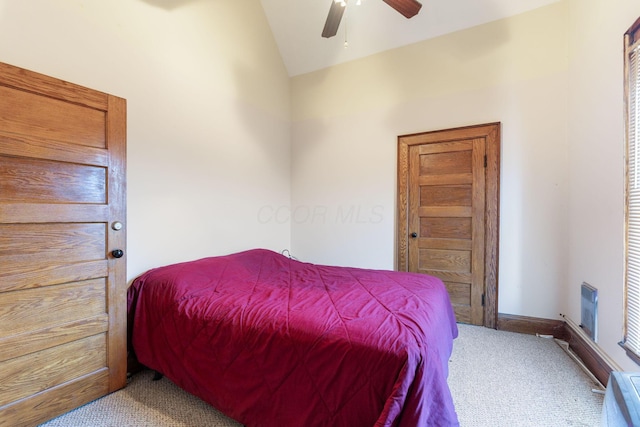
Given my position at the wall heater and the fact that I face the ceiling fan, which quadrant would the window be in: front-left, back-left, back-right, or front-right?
front-left

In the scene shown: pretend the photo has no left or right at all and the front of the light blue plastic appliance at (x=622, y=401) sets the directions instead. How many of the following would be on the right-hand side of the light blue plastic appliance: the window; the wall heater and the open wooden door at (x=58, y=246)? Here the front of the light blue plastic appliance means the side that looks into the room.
2

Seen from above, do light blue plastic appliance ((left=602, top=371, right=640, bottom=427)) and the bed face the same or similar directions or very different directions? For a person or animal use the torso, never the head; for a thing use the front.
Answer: very different directions

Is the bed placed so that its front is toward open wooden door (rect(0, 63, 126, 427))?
no

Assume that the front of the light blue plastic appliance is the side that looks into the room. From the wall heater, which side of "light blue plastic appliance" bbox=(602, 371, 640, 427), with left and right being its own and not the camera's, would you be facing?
right

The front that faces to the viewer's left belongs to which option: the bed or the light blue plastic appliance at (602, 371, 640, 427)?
the light blue plastic appliance

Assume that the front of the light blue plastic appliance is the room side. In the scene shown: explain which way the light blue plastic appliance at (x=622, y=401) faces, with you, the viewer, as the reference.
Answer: facing to the left of the viewer

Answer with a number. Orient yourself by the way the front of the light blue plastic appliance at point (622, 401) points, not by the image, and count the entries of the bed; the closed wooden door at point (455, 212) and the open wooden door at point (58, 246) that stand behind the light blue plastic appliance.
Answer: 0

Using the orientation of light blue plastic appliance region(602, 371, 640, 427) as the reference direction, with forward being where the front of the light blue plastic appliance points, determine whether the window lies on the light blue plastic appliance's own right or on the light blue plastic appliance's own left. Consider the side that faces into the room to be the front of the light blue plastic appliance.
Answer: on the light blue plastic appliance's own right

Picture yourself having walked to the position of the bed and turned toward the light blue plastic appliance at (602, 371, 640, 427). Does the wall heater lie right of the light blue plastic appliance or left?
left

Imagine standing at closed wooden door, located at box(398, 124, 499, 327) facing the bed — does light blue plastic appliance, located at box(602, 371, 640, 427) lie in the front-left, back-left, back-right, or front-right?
front-left

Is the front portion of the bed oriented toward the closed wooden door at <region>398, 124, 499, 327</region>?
no

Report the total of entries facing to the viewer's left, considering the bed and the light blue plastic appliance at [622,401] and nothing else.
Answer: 1

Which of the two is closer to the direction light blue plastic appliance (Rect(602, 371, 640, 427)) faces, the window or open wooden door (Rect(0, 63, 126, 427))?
the open wooden door

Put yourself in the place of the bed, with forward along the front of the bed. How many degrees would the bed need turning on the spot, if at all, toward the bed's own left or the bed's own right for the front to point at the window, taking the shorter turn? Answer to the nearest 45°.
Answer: approximately 45° to the bed's own left
